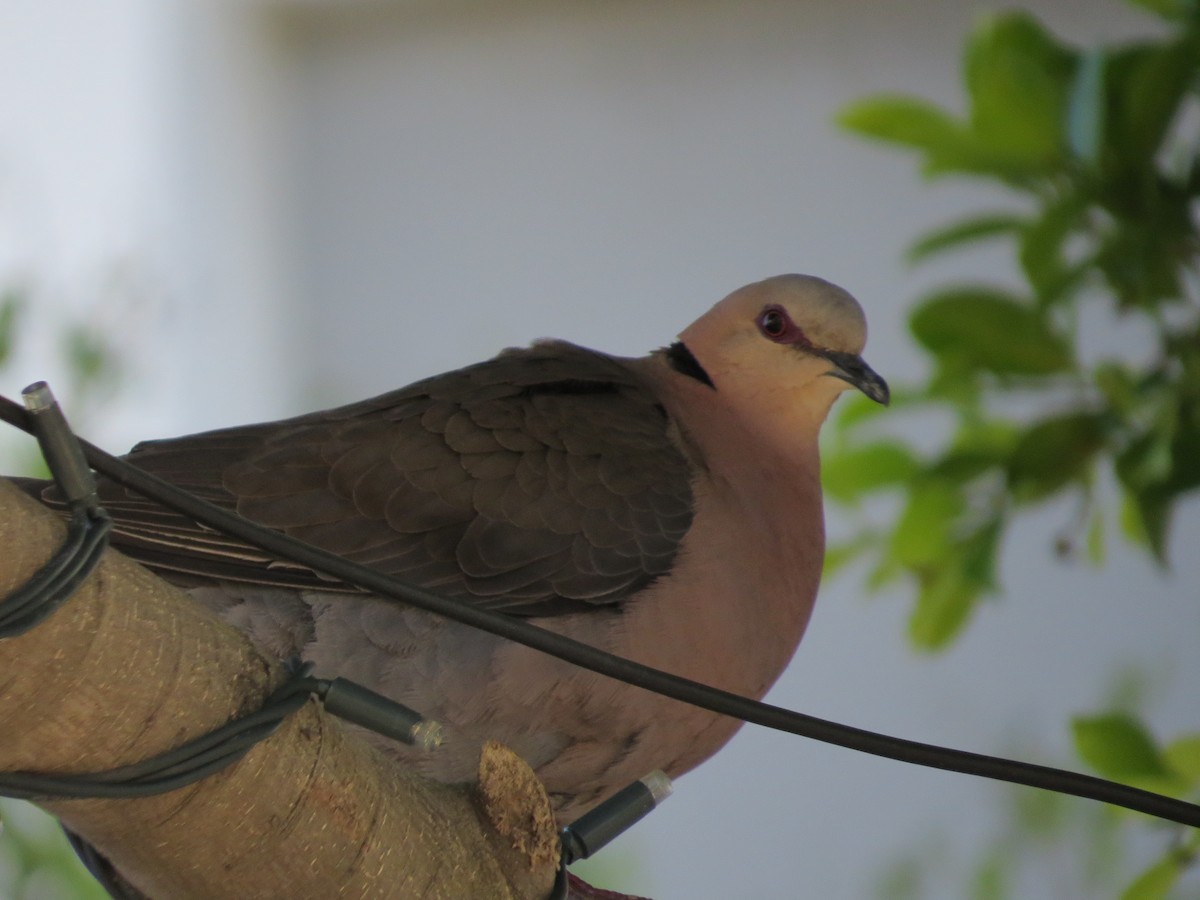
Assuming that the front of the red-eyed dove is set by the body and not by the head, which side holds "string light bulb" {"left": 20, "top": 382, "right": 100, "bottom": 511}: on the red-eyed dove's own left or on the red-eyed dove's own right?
on the red-eyed dove's own right

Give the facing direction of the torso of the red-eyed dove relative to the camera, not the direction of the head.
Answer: to the viewer's right
